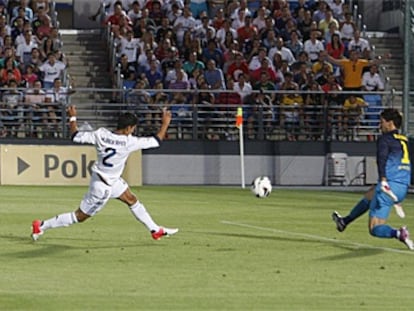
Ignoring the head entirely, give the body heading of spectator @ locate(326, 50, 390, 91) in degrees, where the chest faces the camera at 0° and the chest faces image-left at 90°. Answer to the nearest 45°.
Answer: approximately 0°

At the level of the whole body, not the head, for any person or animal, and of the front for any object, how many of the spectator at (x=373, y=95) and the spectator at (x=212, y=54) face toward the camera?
2

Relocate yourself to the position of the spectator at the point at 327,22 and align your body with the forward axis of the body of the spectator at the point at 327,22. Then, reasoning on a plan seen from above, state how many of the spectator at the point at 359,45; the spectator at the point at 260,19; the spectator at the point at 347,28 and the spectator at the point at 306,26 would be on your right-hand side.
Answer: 2

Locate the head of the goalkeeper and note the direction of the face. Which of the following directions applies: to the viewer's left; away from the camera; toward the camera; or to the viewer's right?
to the viewer's left

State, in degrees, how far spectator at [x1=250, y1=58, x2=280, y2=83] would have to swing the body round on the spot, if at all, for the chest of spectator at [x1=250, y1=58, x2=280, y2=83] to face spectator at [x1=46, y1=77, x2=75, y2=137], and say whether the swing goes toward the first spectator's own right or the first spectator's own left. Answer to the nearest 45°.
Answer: approximately 90° to the first spectator's own right

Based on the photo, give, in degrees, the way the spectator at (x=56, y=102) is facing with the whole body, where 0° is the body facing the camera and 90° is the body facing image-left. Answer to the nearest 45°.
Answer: approximately 0°

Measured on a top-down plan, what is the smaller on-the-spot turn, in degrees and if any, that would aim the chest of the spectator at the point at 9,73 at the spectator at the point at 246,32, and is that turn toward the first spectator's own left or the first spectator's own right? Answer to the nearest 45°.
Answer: approximately 90° to the first spectator's own left
